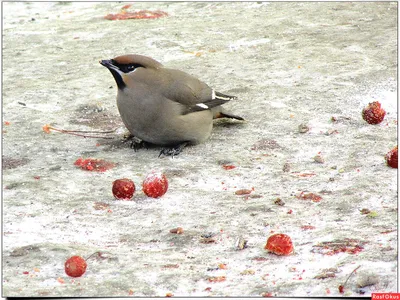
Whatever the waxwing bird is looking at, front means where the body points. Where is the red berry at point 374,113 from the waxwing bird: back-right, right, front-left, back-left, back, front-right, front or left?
back

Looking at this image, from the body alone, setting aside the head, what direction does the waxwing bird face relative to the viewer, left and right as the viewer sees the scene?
facing to the left of the viewer

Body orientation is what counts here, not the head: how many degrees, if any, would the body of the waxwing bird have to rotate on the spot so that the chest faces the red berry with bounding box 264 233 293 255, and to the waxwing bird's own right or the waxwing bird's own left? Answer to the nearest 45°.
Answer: approximately 90° to the waxwing bird's own left

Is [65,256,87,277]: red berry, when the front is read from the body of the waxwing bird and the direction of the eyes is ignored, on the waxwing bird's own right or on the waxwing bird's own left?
on the waxwing bird's own left

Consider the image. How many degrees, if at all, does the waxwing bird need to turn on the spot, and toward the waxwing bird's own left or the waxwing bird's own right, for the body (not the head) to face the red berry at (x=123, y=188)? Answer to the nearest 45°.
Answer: approximately 90° to the waxwing bird's own left

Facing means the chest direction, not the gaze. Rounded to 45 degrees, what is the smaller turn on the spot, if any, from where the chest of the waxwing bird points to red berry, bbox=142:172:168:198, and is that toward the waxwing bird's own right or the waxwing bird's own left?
approximately 90° to the waxwing bird's own left

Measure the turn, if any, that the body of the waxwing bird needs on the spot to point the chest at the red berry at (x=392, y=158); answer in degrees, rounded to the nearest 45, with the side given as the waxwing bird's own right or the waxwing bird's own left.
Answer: approximately 135° to the waxwing bird's own left

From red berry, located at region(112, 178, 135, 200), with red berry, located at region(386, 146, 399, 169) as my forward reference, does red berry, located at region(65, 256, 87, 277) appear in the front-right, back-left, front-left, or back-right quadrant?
back-right

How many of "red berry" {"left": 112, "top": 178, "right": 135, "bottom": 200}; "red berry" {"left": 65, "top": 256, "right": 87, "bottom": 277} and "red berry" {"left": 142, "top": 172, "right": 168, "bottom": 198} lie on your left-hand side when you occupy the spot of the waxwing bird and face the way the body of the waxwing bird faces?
3

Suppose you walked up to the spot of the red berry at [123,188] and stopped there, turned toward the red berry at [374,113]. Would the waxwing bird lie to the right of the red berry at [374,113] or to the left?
left

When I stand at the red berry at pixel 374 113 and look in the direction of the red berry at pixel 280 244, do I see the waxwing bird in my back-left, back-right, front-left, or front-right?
front-right
